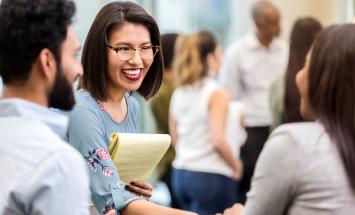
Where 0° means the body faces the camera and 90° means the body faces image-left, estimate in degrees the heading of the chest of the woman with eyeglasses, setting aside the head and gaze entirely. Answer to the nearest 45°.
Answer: approximately 315°

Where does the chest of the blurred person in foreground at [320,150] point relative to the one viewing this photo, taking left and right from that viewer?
facing away from the viewer and to the left of the viewer

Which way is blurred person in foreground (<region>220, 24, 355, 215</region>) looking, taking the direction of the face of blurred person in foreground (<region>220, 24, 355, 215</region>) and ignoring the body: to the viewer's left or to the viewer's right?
to the viewer's left

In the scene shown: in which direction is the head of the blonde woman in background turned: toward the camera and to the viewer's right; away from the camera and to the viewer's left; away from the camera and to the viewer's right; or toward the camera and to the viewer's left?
away from the camera and to the viewer's right

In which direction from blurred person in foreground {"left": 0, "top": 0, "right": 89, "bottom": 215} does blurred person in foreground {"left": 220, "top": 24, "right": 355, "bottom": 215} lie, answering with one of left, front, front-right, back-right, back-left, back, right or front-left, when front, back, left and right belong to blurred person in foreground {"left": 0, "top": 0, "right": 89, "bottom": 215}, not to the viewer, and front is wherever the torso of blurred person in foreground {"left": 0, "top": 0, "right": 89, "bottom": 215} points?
front-right

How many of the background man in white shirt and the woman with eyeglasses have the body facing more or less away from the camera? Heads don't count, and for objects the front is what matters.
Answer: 0

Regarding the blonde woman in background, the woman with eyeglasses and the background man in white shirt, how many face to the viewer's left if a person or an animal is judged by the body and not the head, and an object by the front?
0

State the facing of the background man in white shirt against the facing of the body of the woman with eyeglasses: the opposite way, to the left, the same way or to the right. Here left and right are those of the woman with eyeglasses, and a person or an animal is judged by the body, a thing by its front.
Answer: the same way

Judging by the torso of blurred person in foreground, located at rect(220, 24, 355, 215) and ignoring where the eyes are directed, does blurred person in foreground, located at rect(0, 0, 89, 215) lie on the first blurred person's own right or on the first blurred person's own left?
on the first blurred person's own left

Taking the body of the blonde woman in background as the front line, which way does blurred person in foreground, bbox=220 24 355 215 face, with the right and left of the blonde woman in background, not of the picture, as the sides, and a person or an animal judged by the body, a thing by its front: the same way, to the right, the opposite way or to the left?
to the left

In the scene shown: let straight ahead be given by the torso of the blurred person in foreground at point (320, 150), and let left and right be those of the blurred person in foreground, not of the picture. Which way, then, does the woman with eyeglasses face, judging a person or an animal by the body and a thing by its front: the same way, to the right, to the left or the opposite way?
the opposite way

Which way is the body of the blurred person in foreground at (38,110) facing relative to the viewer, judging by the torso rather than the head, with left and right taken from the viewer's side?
facing away from the viewer and to the right of the viewer
